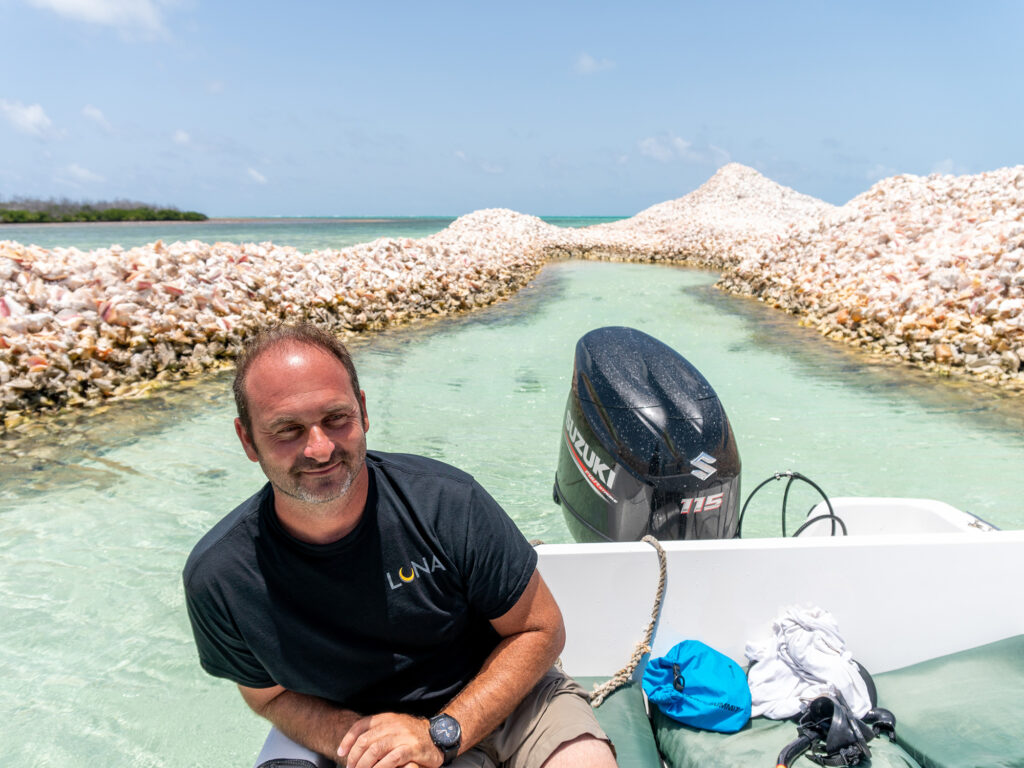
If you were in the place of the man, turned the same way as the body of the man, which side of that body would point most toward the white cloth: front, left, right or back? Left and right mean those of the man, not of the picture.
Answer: left

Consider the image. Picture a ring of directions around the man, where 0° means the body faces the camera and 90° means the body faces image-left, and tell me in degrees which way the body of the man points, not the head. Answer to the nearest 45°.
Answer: approximately 0°

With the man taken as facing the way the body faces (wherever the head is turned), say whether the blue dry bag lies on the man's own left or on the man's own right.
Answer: on the man's own left

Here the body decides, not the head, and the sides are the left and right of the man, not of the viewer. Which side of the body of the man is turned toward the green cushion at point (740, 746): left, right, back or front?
left

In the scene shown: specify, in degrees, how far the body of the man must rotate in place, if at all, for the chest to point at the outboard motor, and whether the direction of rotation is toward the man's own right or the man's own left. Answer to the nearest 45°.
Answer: approximately 135° to the man's own left

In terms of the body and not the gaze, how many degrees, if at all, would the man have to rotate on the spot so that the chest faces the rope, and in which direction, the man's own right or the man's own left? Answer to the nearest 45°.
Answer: approximately 135° to the man's own left
